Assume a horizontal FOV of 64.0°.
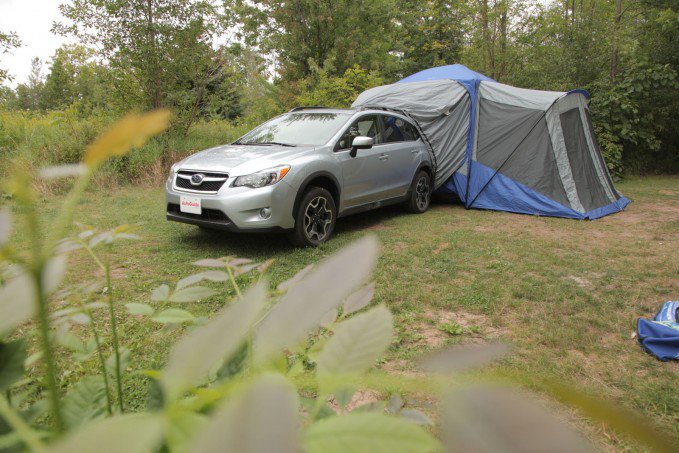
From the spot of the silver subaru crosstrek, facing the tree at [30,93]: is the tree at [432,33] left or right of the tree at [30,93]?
right

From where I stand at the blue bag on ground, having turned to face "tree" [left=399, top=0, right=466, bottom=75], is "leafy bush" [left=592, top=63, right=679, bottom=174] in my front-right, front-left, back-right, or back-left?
front-right

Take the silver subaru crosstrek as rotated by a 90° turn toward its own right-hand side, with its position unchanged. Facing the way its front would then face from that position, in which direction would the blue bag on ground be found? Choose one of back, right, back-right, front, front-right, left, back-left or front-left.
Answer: back

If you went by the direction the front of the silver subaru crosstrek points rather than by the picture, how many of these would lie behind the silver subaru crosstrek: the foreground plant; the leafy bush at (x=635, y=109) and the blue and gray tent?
2

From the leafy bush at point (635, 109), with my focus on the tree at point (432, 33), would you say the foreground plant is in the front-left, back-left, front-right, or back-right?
back-left

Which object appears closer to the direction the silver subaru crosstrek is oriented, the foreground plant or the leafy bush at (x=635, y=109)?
the foreground plant

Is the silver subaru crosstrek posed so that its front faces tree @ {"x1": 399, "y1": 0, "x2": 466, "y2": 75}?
no

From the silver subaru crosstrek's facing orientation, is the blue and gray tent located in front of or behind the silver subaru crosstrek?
behind

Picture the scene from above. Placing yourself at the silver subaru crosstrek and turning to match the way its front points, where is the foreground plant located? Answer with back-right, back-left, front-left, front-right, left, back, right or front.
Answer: front-left

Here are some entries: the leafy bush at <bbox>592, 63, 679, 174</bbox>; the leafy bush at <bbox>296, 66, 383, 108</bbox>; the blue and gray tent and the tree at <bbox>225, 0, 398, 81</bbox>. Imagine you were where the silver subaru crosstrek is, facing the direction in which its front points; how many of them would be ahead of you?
0

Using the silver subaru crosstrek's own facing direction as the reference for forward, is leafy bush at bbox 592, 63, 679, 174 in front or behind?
behind

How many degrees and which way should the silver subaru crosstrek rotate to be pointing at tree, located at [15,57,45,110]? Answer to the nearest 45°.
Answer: approximately 90° to its right

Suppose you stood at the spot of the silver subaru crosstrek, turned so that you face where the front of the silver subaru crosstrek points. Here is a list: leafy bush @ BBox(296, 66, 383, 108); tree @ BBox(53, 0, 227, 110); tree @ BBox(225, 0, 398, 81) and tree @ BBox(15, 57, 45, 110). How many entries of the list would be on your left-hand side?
0

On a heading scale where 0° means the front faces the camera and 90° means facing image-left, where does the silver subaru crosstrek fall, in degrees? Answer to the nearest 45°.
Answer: approximately 45°

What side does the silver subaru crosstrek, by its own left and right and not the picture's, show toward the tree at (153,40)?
right
